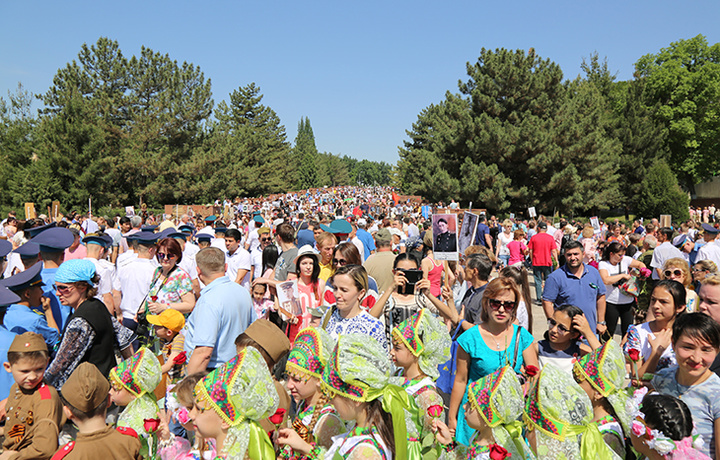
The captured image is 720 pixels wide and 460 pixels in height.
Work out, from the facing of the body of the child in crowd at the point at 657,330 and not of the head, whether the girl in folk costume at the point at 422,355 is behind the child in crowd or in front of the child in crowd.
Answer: in front

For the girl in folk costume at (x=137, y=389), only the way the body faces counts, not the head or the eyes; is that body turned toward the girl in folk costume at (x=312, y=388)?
no

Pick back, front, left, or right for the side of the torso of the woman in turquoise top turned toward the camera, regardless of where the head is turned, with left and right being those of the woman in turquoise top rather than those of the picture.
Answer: front

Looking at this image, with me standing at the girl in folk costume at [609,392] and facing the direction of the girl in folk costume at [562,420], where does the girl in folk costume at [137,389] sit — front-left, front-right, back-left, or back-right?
front-right

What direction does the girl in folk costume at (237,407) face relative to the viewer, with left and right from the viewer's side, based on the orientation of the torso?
facing to the left of the viewer

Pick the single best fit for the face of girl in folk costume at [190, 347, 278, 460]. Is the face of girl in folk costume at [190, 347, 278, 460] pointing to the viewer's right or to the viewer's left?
to the viewer's left

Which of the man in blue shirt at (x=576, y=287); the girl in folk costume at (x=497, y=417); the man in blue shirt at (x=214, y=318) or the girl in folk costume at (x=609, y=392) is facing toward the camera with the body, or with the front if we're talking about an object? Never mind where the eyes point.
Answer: the man in blue shirt at (x=576, y=287)

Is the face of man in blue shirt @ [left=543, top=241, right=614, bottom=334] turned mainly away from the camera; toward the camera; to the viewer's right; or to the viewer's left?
toward the camera

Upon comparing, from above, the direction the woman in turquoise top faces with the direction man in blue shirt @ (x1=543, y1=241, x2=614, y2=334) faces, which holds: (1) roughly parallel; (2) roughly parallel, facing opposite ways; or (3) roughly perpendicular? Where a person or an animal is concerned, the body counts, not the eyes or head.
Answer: roughly parallel

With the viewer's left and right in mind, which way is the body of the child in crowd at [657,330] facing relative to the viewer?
facing the viewer and to the left of the viewer
